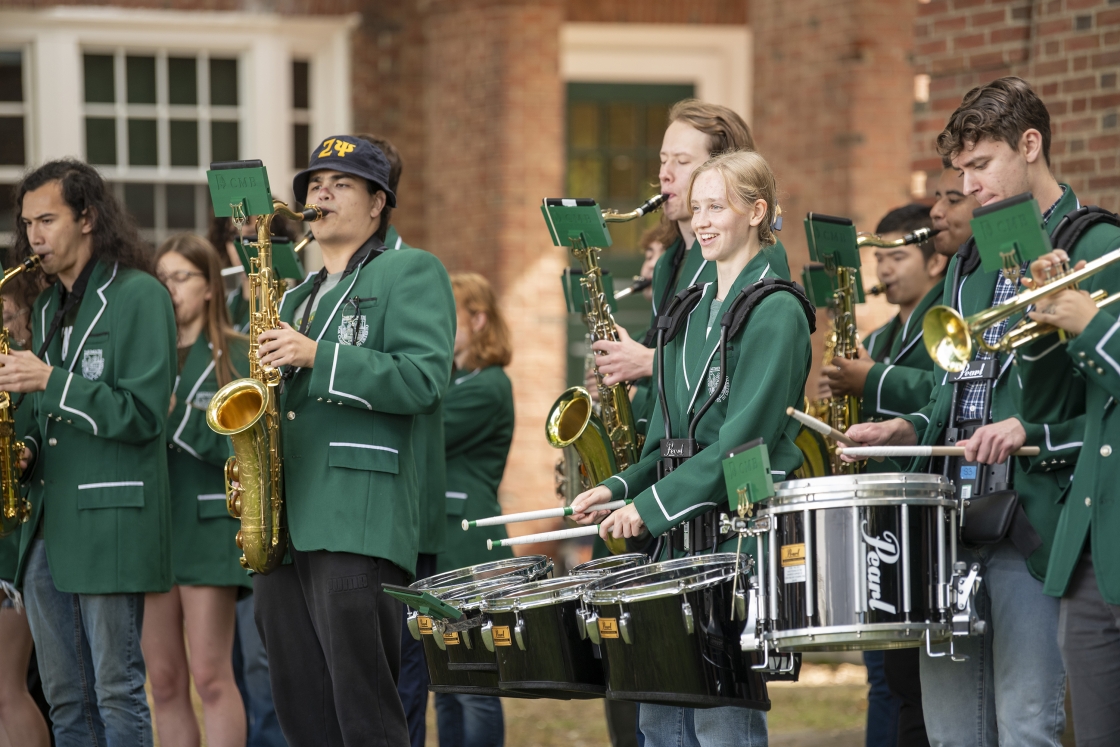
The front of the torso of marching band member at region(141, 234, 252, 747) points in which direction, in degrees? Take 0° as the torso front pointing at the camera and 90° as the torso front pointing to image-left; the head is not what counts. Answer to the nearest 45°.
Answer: approximately 45°

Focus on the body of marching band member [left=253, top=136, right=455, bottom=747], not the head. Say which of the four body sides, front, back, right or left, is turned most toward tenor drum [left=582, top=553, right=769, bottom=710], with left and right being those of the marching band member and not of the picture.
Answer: left

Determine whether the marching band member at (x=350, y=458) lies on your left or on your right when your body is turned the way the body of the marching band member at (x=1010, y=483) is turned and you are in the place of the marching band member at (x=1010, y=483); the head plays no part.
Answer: on your right

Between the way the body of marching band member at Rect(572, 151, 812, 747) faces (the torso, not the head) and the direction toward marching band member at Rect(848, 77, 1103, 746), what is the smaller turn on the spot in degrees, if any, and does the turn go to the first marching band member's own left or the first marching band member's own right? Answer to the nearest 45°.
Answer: approximately 135° to the first marching band member's own left

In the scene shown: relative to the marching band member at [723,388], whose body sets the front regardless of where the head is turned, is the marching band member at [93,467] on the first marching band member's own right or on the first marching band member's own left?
on the first marching band member's own right

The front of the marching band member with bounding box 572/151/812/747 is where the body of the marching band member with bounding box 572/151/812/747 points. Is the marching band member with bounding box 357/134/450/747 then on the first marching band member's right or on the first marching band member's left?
on the first marching band member's right

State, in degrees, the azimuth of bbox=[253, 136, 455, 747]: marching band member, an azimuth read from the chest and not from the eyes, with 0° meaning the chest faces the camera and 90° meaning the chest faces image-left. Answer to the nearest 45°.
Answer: approximately 45°

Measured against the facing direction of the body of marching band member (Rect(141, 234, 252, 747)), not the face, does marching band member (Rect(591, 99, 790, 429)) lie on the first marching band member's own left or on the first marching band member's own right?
on the first marching band member's own left
